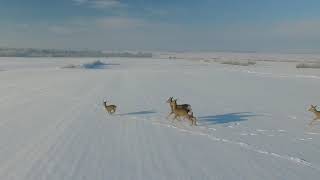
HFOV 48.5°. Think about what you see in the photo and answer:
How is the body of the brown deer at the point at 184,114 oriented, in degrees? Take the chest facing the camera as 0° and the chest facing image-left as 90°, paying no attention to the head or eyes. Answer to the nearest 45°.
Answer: approximately 135°
